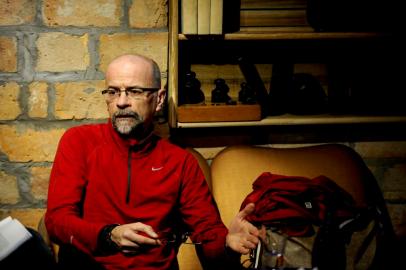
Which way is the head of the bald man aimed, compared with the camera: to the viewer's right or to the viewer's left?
to the viewer's left

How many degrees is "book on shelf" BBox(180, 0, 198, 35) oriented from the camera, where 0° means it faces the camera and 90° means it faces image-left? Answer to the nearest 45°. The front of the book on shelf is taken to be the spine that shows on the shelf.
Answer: approximately 0°

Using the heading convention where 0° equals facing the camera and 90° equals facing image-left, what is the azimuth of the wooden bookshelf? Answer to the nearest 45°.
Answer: approximately 0°
